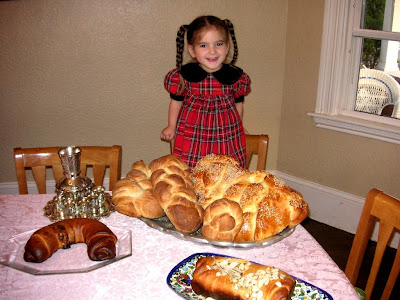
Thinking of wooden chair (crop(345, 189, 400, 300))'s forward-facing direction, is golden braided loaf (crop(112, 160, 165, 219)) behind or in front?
in front

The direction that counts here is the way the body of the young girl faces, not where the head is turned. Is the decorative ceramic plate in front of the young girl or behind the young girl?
in front

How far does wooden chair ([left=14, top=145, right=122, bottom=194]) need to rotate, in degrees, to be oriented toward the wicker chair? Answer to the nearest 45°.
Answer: approximately 90° to its left

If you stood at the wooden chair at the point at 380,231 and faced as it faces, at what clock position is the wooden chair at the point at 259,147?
the wooden chair at the point at 259,147 is roughly at 3 o'clock from the wooden chair at the point at 380,231.

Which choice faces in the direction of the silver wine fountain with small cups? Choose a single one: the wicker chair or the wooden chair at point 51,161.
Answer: the wooden chair

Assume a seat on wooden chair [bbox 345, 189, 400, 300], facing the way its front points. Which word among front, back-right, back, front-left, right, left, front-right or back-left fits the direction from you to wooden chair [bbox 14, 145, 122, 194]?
front-right

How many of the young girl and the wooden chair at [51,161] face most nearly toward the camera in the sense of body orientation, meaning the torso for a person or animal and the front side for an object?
2

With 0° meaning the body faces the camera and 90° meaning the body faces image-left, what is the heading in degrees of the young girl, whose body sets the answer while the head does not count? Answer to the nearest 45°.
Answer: approximately 0°

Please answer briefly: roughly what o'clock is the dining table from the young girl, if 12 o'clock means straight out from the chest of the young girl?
The dining table is roughly at 12 o'clock from the young girl.

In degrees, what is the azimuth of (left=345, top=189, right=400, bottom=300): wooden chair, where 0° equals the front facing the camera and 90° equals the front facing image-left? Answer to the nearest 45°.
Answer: approximately 45°

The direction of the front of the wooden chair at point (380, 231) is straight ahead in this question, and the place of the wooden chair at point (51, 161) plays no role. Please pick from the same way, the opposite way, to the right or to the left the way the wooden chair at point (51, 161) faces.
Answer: to the left

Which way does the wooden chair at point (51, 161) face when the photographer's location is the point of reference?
facing the viewer

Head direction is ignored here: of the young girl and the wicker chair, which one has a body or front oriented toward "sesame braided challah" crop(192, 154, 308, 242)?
the young girl

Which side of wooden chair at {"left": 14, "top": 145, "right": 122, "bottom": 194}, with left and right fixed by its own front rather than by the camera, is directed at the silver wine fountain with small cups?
front
